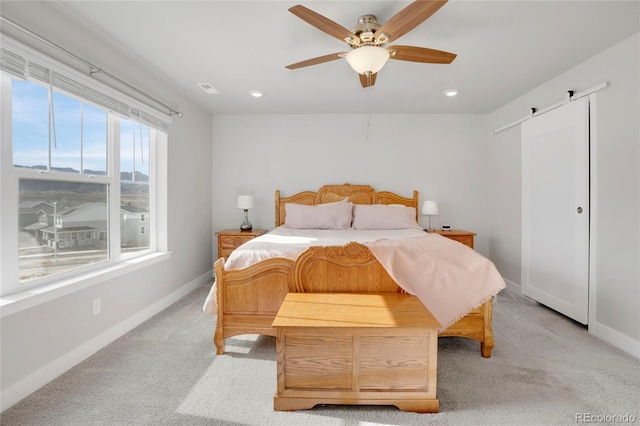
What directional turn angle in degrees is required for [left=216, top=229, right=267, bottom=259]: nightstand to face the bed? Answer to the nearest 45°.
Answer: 0° — it already faces it

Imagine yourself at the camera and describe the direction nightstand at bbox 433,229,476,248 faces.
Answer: facing the viewer

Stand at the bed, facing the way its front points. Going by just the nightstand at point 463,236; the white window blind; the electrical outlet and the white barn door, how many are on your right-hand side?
2

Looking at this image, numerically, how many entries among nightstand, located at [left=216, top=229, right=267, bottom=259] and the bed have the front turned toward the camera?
2

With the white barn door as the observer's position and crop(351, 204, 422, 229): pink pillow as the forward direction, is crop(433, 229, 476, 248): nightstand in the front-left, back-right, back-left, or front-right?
front-right

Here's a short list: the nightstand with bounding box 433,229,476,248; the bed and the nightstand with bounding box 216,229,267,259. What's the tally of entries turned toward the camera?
3

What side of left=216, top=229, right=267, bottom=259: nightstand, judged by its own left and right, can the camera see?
front

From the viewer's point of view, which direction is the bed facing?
toward the camera

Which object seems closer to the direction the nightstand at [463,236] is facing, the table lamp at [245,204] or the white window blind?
the white window blind

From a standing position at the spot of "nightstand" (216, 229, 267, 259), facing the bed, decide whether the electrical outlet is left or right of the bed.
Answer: right

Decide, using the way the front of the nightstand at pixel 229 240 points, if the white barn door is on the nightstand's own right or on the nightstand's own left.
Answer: on the nightstand's own left

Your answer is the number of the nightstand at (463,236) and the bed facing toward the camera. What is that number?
2

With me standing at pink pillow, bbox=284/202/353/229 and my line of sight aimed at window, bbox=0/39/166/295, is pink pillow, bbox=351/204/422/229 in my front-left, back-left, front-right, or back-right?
back-left

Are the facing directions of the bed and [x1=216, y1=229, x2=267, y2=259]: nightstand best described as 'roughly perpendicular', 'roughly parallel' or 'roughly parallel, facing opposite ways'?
roughly parallel
